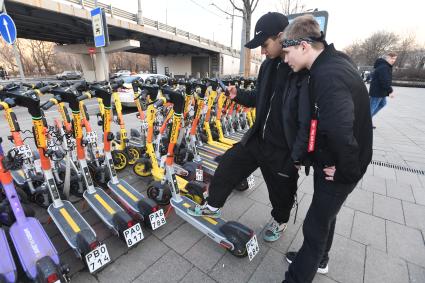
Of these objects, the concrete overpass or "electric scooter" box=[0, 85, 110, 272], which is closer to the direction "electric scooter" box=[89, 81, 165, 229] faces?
the concrete overpass

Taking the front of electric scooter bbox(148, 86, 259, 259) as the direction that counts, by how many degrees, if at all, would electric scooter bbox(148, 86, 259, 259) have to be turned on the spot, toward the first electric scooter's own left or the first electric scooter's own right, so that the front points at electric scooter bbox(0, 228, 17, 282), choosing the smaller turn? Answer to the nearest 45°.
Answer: approximately 45° to the first electric scooter's own left

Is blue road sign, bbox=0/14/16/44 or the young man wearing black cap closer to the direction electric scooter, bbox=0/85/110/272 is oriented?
the blue road sign

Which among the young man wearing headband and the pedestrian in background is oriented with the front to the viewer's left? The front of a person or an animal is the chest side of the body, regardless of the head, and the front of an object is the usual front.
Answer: the young man wearing headband

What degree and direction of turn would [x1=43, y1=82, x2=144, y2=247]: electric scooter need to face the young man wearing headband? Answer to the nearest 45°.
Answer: approximately 180°

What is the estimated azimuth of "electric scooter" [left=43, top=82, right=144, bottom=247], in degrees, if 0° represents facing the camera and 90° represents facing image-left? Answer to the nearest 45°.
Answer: approximately 135°

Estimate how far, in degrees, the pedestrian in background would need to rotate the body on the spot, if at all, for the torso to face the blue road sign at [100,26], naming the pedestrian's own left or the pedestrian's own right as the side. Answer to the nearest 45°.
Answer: approximately 135° to the pedestrian's own right

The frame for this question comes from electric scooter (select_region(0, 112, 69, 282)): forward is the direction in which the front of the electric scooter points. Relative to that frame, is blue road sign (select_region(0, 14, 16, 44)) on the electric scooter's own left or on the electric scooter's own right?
on the electric scooter's own right

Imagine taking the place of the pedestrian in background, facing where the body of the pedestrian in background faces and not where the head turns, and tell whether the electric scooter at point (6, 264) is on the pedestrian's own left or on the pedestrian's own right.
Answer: on the pedestrian's own right

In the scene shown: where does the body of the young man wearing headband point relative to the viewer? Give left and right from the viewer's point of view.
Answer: facing to the left of the viewer

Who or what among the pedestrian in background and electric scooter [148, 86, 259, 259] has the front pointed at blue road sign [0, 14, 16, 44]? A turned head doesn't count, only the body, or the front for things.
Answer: the electric scooter
